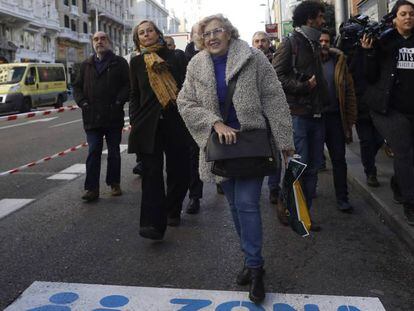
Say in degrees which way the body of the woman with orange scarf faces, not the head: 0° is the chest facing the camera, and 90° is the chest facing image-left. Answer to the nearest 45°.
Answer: approximately 0°

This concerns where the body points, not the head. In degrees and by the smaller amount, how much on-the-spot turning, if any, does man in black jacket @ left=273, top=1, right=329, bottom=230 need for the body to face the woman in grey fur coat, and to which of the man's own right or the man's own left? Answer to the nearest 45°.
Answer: approximately 90° to the man's own right

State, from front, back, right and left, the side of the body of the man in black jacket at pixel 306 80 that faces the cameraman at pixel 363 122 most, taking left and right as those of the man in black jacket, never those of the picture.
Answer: left

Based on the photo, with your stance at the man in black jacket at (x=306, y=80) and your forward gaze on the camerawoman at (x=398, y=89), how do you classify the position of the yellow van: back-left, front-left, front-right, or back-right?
back-left
